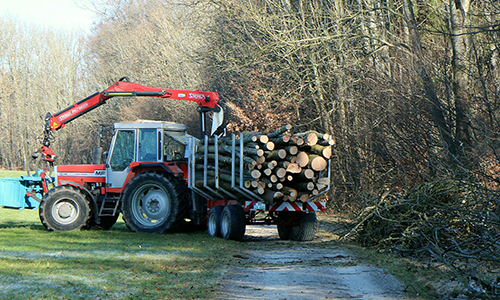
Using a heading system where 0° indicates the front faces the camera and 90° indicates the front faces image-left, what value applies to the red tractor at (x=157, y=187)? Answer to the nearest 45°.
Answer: approximately 90°

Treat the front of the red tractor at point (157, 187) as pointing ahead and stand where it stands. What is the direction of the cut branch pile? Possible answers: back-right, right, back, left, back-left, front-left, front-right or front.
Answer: back-left
